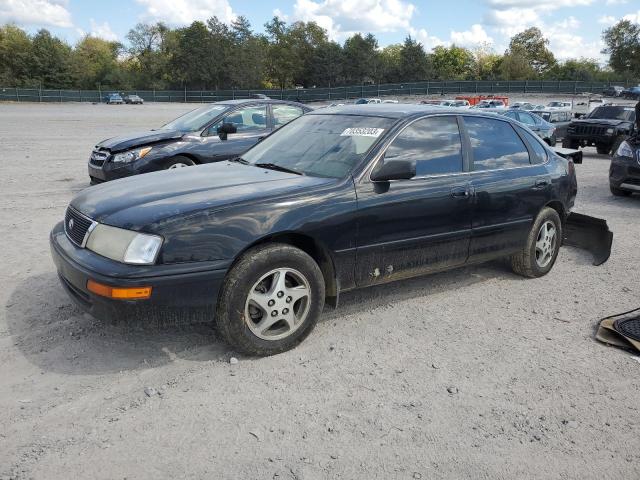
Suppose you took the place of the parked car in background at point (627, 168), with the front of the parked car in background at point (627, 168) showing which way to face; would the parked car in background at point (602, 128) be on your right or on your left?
on your right

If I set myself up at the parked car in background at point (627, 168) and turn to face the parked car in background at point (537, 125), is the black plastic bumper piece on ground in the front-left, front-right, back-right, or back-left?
back-left

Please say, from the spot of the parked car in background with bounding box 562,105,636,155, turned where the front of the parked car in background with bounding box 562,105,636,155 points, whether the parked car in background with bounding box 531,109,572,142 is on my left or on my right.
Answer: on my right

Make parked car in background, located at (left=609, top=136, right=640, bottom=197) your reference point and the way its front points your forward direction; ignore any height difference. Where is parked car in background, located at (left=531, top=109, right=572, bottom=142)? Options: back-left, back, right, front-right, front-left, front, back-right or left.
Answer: back-right

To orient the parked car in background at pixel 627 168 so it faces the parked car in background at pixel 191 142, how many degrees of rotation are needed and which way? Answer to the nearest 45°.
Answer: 0° — it already faces it

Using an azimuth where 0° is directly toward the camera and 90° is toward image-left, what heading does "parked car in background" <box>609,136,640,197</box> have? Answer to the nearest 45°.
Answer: approximately 45°

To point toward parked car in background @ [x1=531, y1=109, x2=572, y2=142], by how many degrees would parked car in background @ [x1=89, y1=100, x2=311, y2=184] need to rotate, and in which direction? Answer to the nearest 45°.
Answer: approximately 180°
